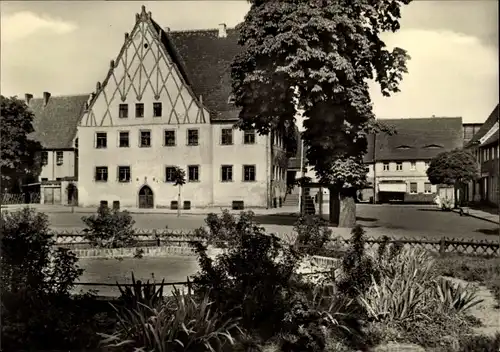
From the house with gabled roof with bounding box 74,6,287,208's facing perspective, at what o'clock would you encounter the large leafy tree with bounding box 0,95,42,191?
The large leafy tree is roughly at 3 o'clock from the house with gabled roof.

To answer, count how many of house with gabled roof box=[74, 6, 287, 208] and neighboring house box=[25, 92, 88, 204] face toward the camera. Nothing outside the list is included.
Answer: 2

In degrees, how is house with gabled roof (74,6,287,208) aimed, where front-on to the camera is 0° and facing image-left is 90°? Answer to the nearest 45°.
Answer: approximately 0°

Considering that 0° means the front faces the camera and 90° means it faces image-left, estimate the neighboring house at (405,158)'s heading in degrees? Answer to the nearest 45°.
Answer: approximately 0°

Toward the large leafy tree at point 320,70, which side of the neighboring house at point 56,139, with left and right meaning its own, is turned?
left

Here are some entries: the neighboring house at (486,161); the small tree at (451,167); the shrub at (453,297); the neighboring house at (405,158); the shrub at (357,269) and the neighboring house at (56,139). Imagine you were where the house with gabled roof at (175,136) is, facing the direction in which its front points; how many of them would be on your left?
5

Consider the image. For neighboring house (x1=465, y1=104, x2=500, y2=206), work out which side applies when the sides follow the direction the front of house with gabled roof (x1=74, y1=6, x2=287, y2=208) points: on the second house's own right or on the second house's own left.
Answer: on the second house's own left

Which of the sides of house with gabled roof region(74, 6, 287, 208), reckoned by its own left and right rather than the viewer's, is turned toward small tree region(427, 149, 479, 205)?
left
